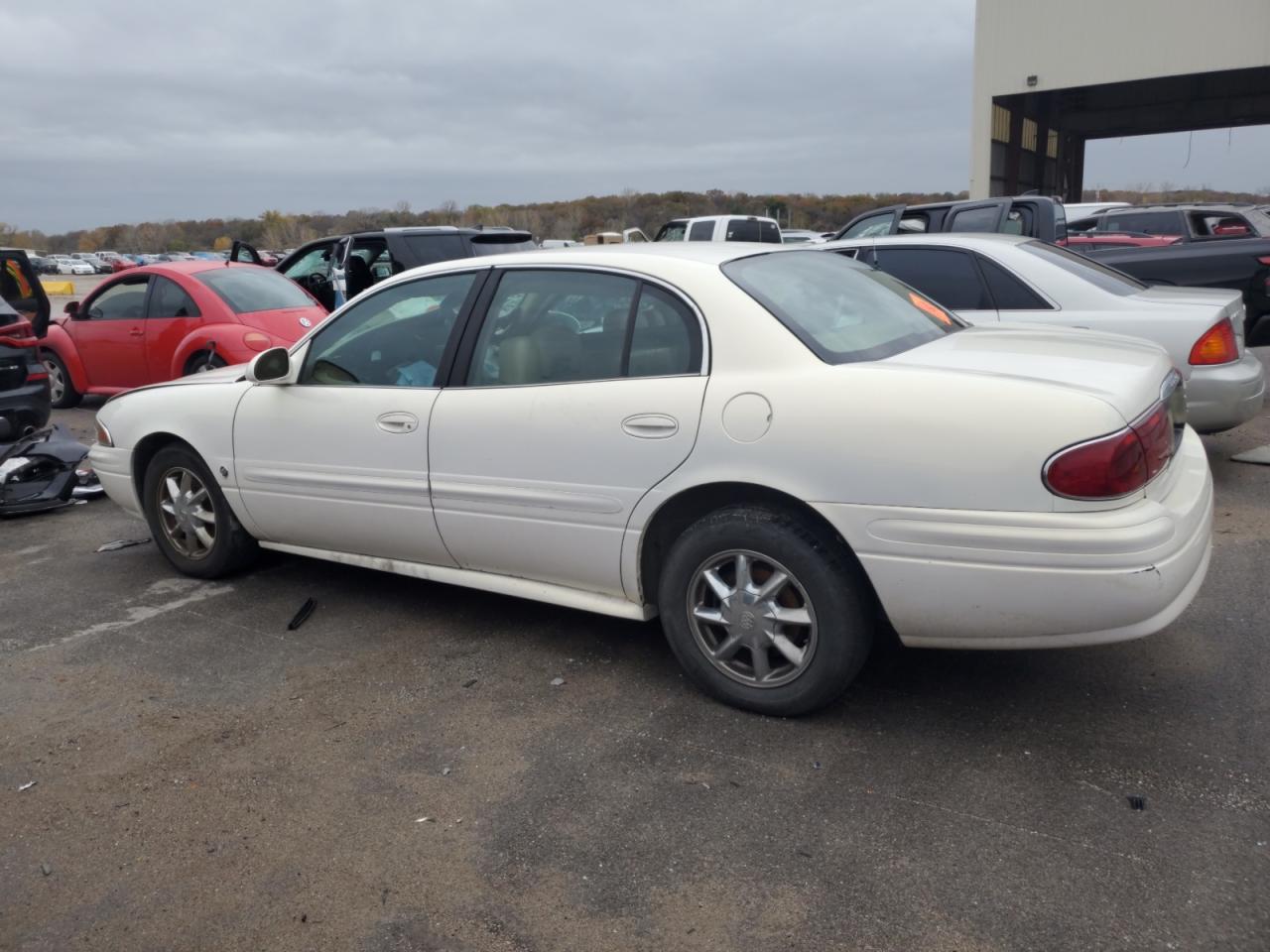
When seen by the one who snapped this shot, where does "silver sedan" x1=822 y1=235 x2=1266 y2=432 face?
facing to the left of the viewer

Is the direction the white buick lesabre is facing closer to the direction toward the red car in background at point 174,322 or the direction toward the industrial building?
the red car in background

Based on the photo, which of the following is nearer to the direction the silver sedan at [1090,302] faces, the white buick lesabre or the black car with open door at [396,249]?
the black car with open door

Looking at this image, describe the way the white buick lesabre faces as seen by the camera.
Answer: facing away from the viewer and to the left of the viewer

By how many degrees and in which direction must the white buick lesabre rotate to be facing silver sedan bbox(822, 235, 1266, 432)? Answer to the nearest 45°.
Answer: approximately 90° to its right

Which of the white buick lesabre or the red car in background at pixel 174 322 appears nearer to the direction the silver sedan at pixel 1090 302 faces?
the red car in background

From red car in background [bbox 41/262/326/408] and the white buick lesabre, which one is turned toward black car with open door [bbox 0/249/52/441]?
the white buick lesabre

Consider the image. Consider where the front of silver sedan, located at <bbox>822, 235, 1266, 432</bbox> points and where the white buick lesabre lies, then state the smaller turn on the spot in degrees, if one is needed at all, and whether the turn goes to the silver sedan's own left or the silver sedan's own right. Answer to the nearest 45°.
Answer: approximately 90° to the silver sedan's own left
